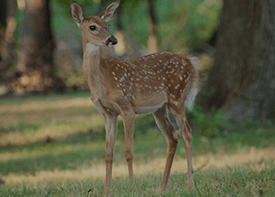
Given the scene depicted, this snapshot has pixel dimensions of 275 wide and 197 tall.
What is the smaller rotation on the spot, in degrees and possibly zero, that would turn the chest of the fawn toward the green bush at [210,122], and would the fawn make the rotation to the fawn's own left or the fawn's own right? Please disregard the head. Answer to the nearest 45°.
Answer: approximately 180°

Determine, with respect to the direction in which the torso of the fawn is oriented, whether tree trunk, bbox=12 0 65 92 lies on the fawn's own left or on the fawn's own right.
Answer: on the fawn's own right

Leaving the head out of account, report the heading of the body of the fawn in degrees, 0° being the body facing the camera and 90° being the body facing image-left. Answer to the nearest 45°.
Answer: approximately 45°

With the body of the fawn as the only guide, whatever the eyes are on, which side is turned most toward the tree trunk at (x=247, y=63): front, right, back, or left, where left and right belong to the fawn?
back
